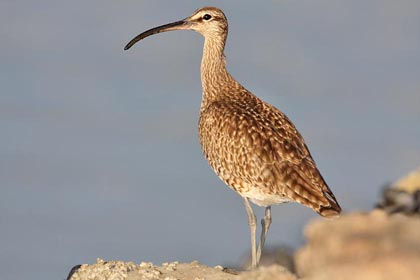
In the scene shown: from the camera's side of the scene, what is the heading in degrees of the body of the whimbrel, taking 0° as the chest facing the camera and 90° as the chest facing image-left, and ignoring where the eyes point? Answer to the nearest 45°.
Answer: approximately 90°
